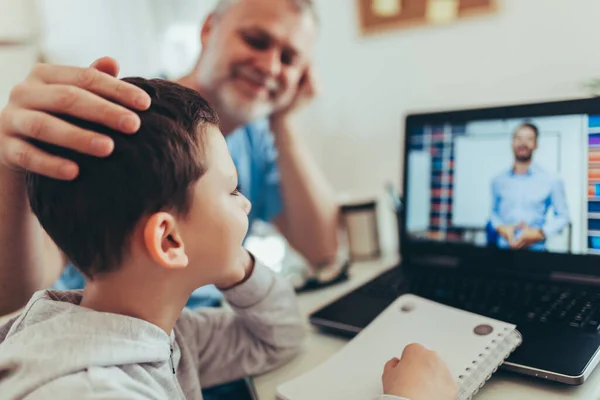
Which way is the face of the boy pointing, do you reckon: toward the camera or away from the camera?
away from the camera

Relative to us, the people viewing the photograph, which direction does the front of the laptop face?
facing the viewer and to the left of the viewer

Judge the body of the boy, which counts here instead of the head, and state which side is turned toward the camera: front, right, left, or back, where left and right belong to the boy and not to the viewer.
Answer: right

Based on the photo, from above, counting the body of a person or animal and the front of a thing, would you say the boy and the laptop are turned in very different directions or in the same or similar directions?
very different directions

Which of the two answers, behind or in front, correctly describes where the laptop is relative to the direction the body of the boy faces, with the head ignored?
in front

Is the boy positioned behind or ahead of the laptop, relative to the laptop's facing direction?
ahead
